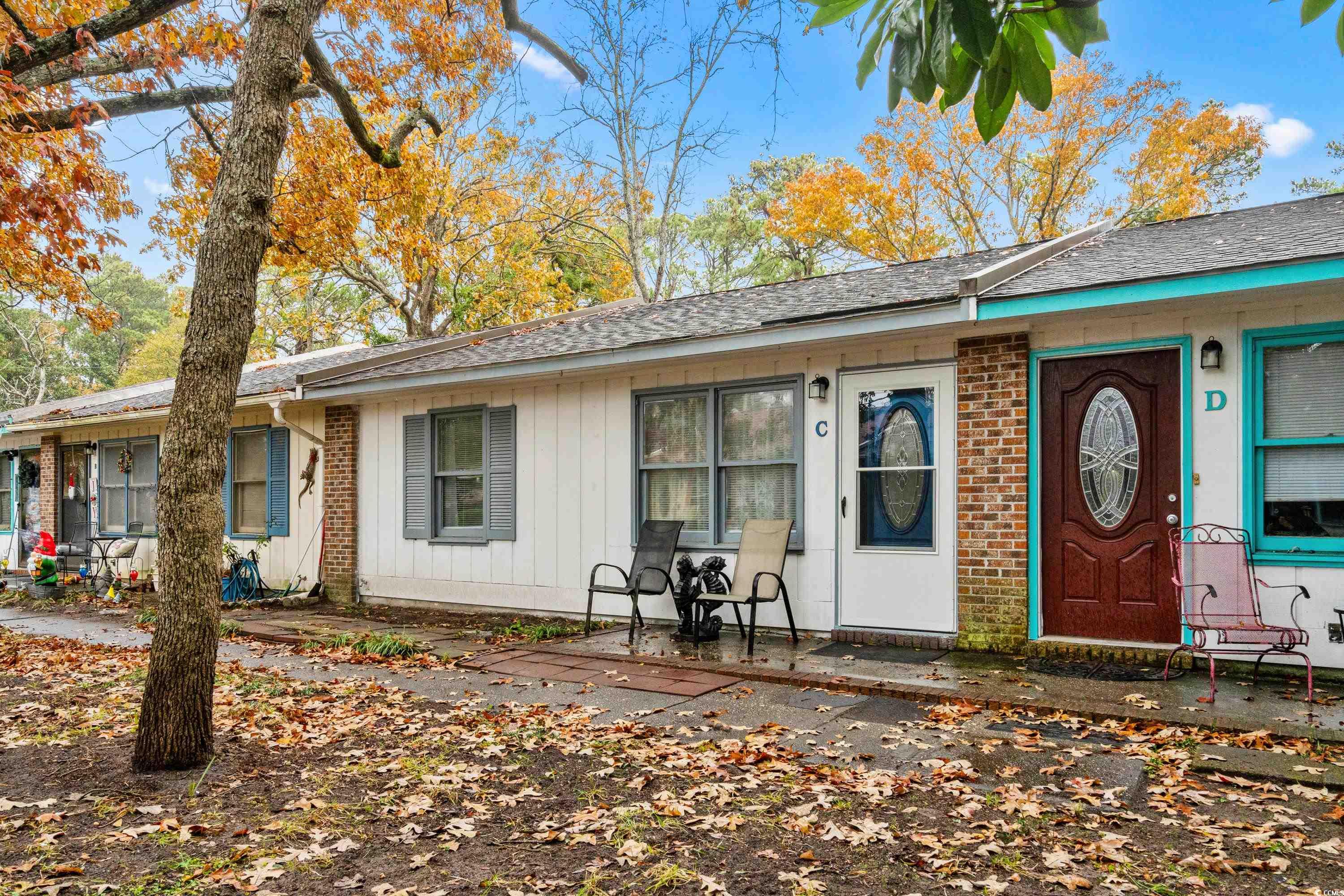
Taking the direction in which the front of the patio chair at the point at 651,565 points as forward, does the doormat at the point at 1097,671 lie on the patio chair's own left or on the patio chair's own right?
on the patio chair's own left

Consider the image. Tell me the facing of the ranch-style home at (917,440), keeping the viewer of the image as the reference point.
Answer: facing the viewer and to the left of the viewer

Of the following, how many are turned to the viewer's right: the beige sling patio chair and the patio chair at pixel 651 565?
0

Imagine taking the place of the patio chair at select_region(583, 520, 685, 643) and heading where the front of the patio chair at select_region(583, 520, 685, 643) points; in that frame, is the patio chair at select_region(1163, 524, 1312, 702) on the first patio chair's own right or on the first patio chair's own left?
on the first patio chair's own left

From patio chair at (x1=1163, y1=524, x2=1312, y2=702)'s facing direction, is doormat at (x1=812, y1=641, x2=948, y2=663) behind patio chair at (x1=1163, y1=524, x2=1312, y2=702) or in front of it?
behind

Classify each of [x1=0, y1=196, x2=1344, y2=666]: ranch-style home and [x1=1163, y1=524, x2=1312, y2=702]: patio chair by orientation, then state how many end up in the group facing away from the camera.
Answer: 0

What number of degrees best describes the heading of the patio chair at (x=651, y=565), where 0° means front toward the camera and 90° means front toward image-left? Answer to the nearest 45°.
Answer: approximately 45°

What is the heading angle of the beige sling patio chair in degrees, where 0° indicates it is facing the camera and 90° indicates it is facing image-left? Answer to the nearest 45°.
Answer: approximately 45°

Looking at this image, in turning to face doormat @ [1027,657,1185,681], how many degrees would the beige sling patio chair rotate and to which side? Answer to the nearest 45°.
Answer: approximately 90° to its left

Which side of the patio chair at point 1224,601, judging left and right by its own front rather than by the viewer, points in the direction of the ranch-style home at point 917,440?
back
